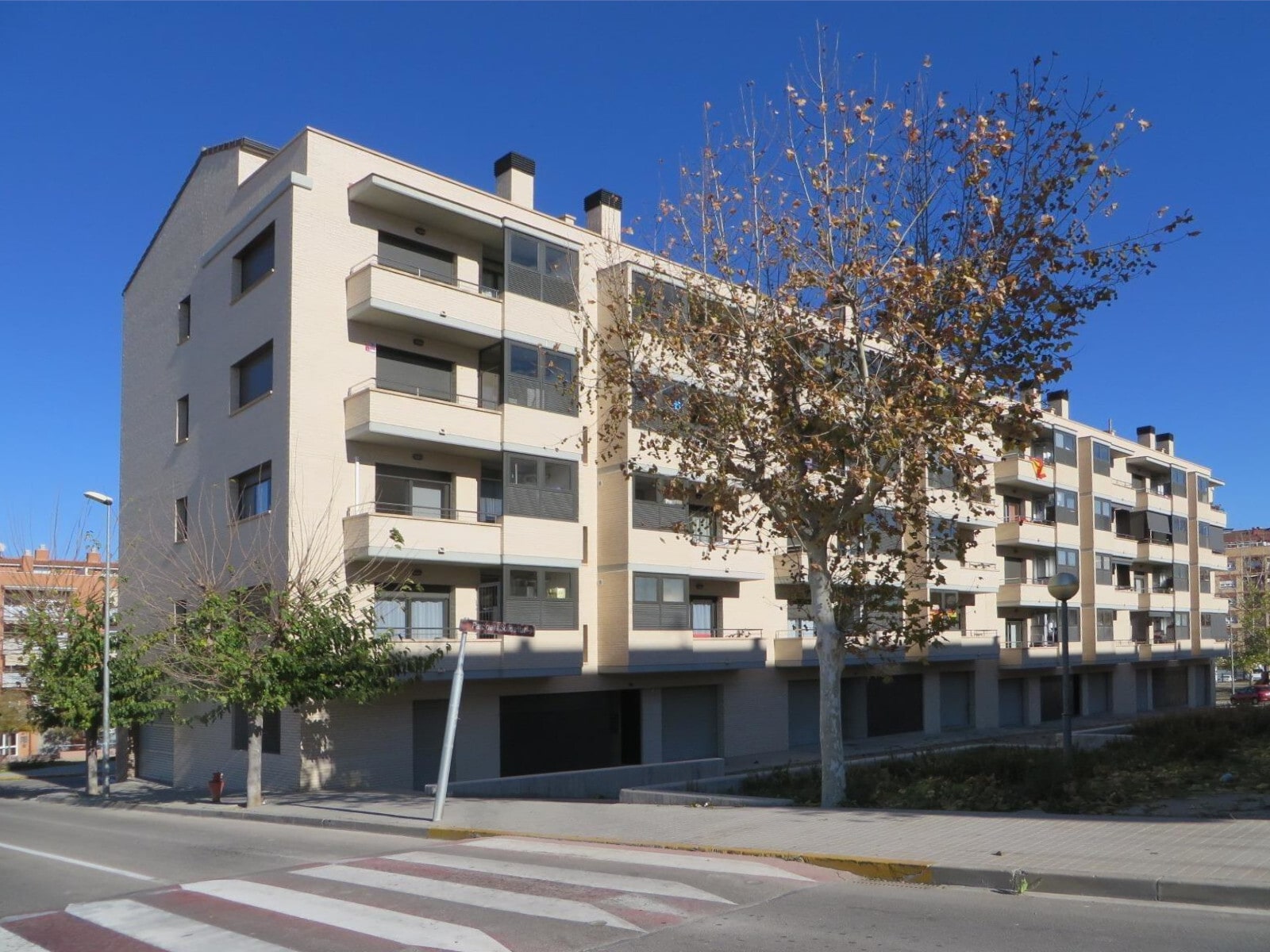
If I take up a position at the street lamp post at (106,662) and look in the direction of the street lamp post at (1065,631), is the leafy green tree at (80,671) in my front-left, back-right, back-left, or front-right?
back-left

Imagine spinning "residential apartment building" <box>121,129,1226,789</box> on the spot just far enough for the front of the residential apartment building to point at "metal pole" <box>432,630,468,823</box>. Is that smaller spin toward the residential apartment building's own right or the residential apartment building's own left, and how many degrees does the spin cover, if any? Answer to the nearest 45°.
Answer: approximately 45° to the residential apartment building's own right

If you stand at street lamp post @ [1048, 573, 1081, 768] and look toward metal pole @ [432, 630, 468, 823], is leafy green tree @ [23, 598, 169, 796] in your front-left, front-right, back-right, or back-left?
front-right

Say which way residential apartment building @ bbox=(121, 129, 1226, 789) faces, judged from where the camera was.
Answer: facing the viewer and to the right of the viewer

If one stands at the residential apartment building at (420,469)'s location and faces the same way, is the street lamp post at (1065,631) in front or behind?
in front

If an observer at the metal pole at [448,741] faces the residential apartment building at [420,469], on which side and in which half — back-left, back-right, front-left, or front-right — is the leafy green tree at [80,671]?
front-left
